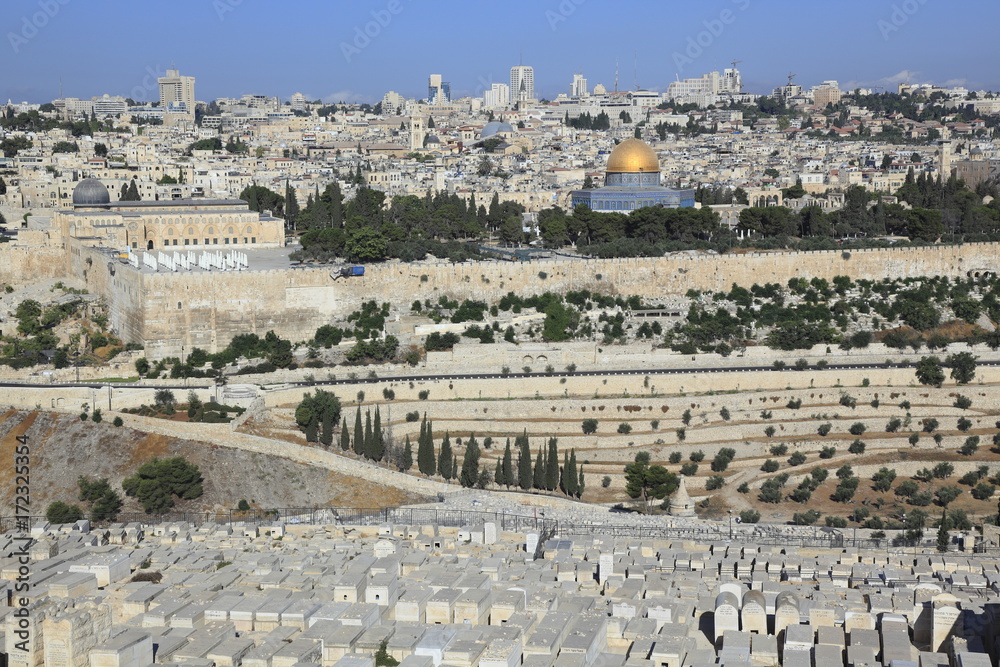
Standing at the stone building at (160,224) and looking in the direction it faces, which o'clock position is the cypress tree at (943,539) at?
The cypress tree is roughly at 12 o'clock from the stone building.

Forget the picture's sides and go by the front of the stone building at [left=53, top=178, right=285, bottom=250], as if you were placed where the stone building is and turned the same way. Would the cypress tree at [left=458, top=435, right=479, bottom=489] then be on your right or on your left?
on your right

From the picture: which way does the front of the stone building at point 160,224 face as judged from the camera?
facing to the right of the viewer

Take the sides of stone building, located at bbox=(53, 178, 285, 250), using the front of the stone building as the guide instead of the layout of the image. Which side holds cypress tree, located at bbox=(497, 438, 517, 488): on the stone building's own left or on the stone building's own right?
on the stone building's own right

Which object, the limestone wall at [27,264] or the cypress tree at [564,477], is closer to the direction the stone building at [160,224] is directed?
the cypress tree
